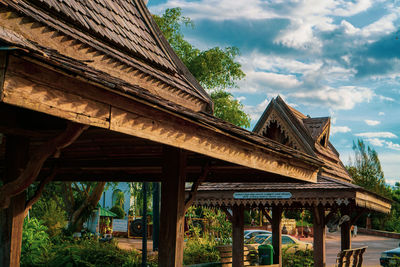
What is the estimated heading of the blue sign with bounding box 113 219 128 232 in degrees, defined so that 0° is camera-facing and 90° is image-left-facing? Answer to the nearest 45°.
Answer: approximately 0°

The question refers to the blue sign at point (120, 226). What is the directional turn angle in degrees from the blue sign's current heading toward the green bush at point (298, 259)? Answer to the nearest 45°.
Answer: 0° — it already faces it

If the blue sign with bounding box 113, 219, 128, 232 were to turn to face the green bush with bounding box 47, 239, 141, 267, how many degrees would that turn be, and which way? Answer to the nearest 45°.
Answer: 0° — it already faces it

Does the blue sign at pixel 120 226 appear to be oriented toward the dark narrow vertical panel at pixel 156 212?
yes

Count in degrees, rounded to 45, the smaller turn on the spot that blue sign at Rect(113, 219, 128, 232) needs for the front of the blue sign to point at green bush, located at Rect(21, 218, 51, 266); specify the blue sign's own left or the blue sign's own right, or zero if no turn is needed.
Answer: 0° — it already faces it
